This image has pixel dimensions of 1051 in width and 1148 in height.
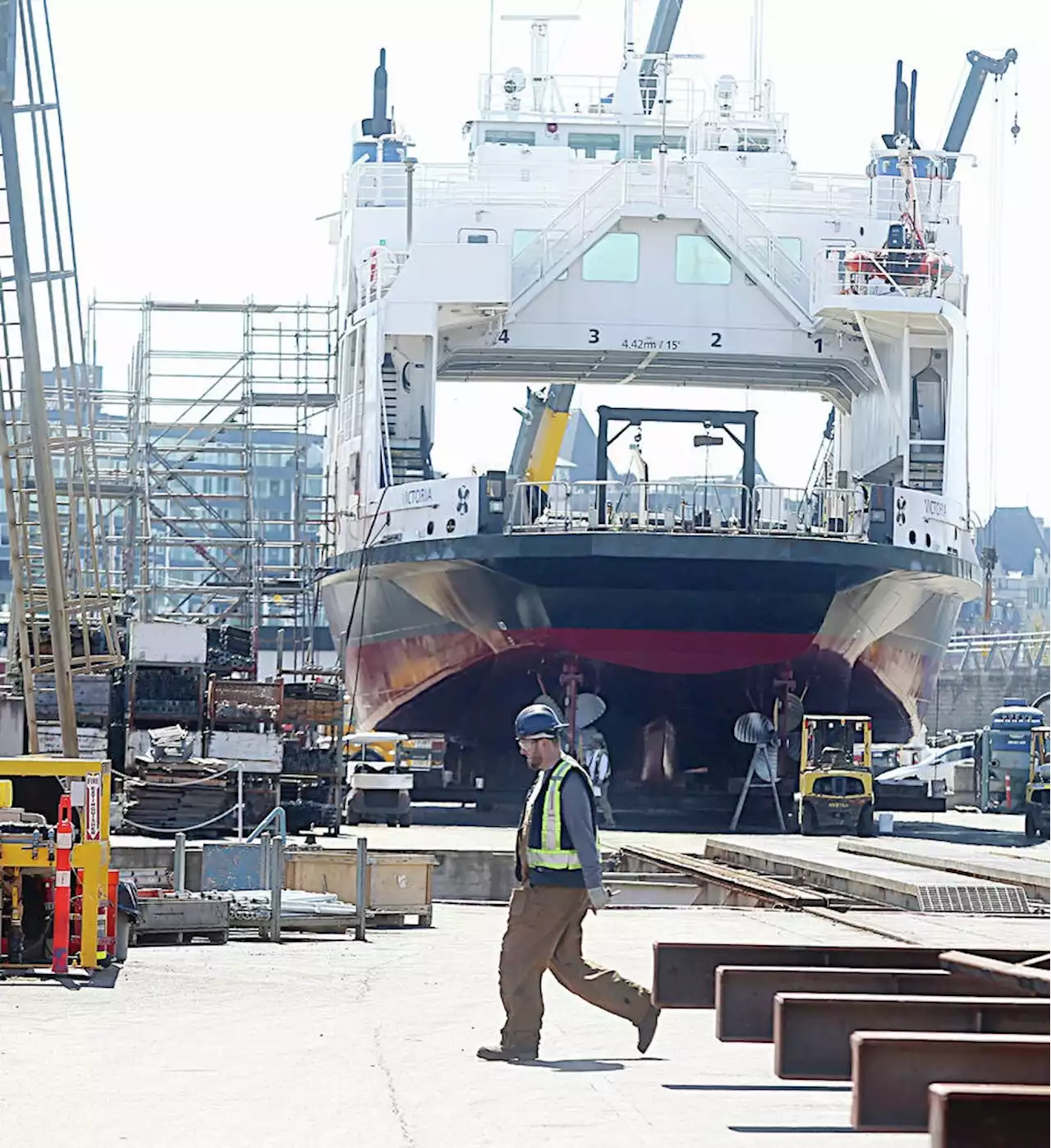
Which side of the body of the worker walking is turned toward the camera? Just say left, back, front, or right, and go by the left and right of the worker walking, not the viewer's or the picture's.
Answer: left

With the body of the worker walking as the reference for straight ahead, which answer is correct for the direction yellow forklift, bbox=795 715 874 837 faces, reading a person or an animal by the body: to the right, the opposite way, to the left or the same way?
to the right

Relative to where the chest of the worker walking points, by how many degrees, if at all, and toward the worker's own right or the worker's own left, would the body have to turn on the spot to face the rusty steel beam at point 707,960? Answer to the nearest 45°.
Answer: approximately 180°

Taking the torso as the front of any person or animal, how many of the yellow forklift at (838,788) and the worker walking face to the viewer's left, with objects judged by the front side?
1

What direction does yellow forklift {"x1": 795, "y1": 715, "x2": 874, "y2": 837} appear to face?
away from the camera

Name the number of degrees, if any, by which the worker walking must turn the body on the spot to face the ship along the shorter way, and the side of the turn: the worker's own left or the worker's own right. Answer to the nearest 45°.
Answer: approximately 90° to the worker's own right

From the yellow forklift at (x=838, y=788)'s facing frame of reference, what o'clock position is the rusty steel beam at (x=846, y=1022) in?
The rusty steel beam is roughly at 6 o'clock from the yellow forklift.

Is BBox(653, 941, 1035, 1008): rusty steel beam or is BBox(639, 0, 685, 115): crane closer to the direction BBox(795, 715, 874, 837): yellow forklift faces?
the crane
